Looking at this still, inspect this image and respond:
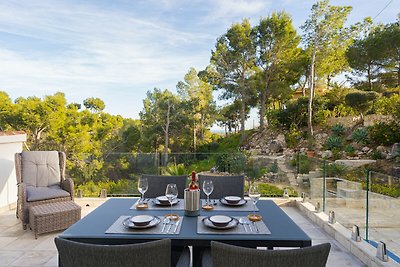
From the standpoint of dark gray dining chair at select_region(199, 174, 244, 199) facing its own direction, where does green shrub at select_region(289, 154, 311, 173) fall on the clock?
The green shrub is roughly at 7 o'clock from the dark gray dining chair.

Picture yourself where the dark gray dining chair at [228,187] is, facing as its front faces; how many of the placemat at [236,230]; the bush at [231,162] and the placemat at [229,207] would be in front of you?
2

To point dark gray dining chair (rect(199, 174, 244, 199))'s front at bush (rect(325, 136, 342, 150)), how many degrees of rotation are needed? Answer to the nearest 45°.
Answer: approximately 135° to its left

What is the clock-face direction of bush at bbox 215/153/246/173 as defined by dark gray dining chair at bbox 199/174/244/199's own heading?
The bush is roughly at 6 o'clock from the dark gray dining chair.

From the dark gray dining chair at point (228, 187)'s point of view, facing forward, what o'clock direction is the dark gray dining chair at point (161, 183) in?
the dark gray dining chair at point (161, 183) is roughly at 3 o'clock from the dark gray dining chair at point (228, 187).

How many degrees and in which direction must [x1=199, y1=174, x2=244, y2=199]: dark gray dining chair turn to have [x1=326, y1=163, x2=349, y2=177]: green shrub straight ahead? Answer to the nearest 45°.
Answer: approximately 135° to its left

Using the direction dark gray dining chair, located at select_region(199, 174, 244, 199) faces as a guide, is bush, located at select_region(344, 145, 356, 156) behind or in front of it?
behind

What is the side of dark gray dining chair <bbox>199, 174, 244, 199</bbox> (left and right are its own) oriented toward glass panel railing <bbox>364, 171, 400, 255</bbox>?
left

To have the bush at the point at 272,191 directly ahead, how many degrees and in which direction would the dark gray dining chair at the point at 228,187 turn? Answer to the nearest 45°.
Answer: approximately 180°

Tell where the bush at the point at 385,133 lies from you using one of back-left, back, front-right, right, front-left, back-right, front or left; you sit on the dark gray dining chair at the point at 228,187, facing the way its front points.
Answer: back-left

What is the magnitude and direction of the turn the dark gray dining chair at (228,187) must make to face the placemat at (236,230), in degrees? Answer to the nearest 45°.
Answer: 0° — it already faces it

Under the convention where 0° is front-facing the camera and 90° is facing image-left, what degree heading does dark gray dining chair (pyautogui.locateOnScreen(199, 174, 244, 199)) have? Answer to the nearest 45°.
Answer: approximately 0°

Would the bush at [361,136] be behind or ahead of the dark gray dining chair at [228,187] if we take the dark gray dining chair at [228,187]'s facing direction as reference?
behind
